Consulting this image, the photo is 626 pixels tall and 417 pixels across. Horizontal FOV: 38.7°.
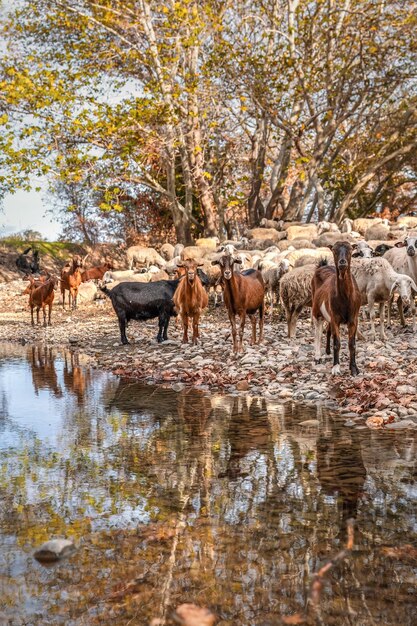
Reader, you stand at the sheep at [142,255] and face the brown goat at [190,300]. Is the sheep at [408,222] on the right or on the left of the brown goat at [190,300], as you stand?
left

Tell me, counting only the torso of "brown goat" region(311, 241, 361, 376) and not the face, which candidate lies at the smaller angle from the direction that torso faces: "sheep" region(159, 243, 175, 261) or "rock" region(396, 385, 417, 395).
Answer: the rock

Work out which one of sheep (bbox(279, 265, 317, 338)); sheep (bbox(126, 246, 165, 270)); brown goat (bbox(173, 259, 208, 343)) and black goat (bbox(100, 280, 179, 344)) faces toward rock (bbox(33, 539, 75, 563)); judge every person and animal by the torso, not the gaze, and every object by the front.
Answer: the brown goat

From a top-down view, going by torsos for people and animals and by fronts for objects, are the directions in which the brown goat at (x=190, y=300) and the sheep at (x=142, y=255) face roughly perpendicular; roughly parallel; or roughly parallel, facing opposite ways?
roughly perpendicular

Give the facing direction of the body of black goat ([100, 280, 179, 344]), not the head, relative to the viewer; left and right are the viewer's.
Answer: facing to the right of the viewer

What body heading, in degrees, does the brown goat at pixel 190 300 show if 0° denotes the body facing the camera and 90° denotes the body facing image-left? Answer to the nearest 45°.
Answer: approximately 0°

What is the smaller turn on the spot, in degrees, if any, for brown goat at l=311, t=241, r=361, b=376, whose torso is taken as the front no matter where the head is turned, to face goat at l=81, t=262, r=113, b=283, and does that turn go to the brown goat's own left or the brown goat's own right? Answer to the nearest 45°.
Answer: approximately 180°

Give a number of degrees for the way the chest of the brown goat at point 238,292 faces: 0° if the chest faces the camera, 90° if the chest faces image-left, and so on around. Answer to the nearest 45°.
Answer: approximately 45°

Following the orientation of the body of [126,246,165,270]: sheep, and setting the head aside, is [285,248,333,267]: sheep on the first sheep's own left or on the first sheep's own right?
on the first sheep's own right

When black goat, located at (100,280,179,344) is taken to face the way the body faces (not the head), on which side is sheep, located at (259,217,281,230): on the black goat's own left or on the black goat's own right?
on the black goat's own left
